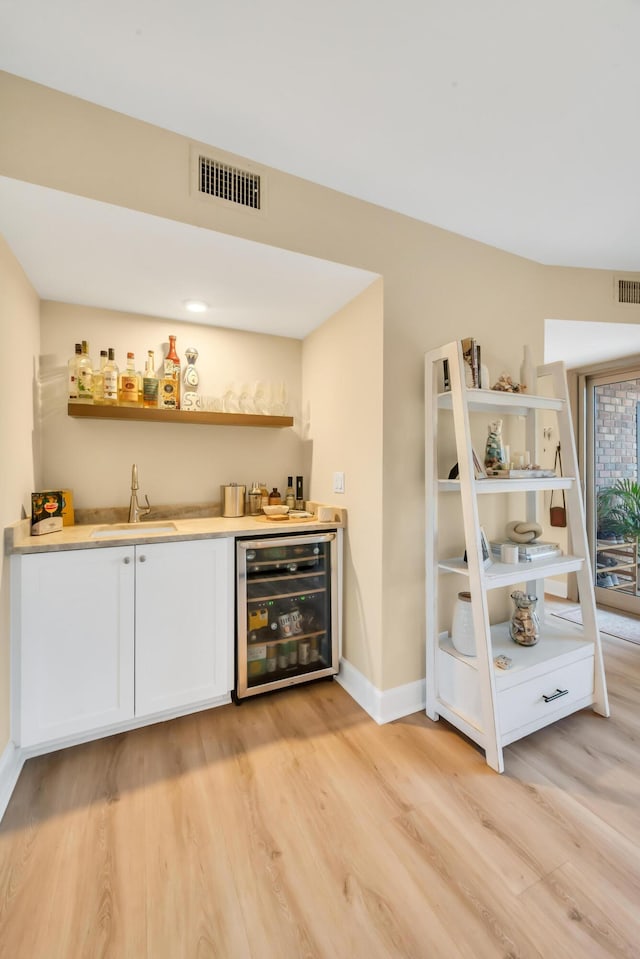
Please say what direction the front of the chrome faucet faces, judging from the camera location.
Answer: facing the viewer

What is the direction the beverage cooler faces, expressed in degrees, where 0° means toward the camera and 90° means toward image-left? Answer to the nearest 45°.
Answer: approximately 315°

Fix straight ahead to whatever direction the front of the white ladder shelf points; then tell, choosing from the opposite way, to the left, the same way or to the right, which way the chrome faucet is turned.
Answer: the same way

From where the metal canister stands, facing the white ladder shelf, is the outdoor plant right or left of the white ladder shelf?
left

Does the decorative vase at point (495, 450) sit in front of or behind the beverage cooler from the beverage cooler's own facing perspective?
in front

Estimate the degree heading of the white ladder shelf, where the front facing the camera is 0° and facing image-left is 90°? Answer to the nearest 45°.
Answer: approximately 315°

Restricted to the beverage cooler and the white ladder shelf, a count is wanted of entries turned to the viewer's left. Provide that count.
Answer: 0

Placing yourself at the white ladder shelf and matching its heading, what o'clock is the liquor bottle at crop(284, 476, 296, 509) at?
The liquor bottle is roughly at 5 o'clock from the white ladder shelf.
